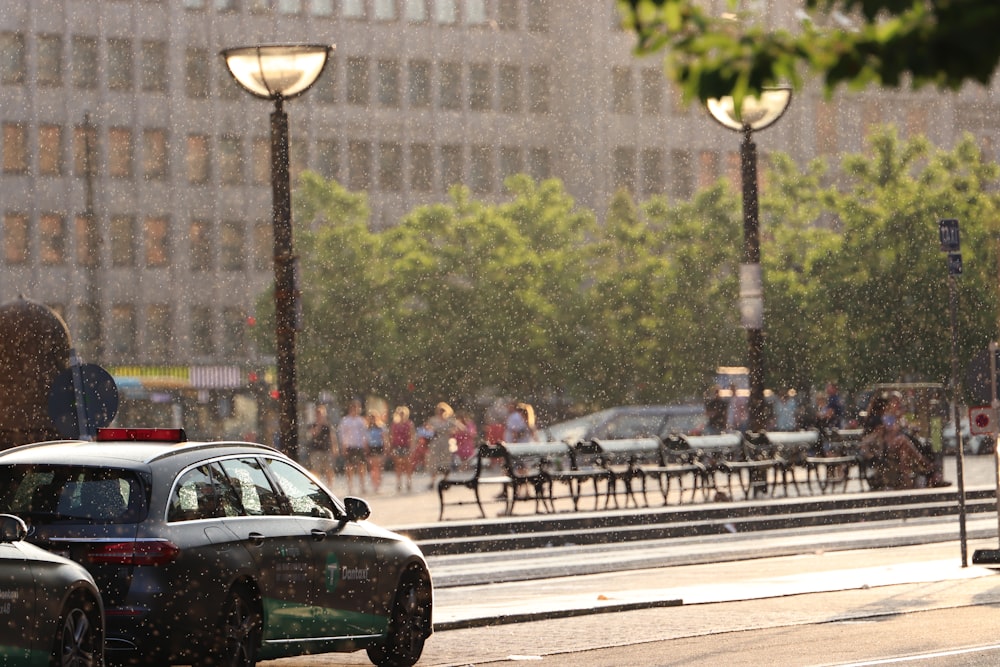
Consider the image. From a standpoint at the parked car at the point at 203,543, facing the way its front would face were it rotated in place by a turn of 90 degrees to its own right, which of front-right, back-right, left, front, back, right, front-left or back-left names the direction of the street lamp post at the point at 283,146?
back-left

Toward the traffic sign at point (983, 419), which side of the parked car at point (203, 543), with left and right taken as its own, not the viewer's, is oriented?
front

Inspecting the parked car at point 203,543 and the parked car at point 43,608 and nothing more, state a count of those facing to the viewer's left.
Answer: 0

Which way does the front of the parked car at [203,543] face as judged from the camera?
facing away from the viewer and to the right of the viewer

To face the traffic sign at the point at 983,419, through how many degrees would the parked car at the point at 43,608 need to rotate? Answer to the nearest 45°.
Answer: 0° — it already faces it

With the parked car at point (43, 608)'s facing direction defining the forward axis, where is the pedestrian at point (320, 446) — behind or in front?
in front

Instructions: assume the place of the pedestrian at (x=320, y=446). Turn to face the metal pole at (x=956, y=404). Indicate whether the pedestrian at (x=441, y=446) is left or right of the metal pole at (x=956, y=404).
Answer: left

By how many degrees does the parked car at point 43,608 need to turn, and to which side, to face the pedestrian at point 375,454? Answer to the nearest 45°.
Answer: approximately 45° to its left

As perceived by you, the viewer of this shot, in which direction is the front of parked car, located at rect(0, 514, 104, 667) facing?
facing away from the viewer and to the right of the viewer

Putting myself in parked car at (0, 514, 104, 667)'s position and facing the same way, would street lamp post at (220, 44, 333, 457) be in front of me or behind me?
in front
